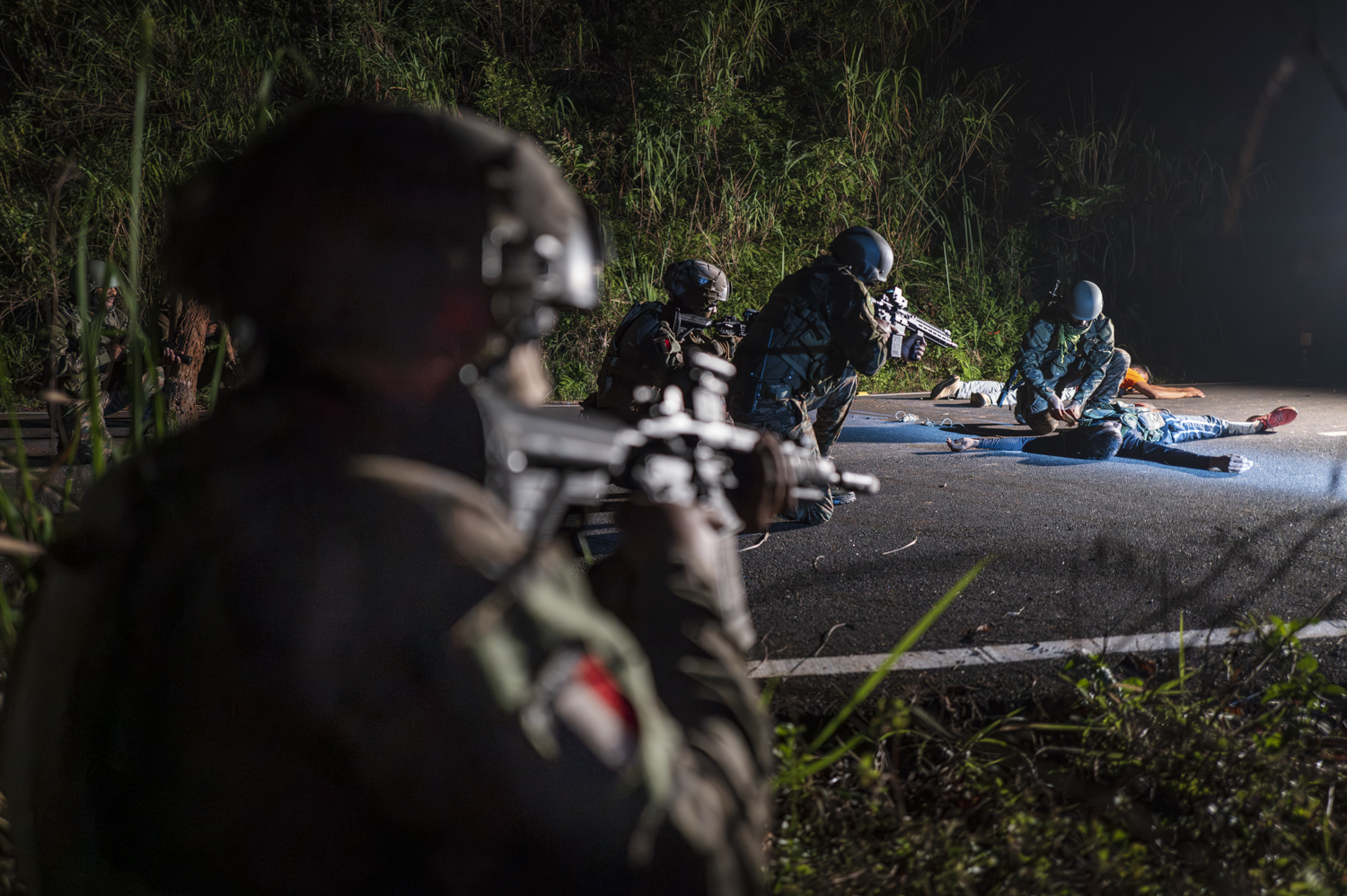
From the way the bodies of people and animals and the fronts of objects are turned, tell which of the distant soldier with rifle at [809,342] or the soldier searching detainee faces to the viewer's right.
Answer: the distant soldier with rifle

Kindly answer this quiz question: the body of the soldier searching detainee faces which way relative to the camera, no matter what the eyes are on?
toward the camera

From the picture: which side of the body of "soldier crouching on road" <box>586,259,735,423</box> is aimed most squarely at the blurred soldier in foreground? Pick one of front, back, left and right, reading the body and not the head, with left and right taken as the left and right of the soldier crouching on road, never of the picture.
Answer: right

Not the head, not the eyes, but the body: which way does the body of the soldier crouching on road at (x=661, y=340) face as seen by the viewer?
to the viewer's right

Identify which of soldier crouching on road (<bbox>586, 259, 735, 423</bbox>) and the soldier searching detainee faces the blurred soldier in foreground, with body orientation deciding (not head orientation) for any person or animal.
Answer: the soldier searching detainee

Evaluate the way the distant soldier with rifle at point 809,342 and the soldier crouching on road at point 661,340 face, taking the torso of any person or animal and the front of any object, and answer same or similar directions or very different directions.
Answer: same or similar directions

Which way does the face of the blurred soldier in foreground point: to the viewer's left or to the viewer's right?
to the viewer's right

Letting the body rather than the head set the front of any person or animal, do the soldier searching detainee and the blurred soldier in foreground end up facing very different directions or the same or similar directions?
very different directions

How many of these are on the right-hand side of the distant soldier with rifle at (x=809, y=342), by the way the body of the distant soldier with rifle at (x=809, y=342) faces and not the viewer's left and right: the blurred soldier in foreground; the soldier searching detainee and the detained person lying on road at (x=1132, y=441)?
1

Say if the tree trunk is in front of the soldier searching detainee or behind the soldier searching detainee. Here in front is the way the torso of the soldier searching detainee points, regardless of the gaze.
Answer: in front

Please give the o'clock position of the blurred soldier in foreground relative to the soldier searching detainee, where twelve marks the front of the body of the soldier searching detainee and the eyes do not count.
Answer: The blurred soldier in foreground is roughly at 12 o'clock from the soldier searching detainee.

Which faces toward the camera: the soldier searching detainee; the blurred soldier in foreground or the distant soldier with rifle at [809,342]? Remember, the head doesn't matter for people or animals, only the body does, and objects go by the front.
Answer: the soldier searching detainee

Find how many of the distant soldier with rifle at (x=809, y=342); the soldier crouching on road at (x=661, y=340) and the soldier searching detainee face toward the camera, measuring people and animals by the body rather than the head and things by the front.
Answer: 1

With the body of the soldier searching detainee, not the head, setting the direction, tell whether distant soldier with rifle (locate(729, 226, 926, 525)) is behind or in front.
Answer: in front

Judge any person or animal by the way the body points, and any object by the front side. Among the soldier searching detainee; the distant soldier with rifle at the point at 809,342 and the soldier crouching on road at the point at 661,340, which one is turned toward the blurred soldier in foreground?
the soldier searching detainee

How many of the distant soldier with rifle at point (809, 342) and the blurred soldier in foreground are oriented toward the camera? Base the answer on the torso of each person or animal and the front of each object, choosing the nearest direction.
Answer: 0
